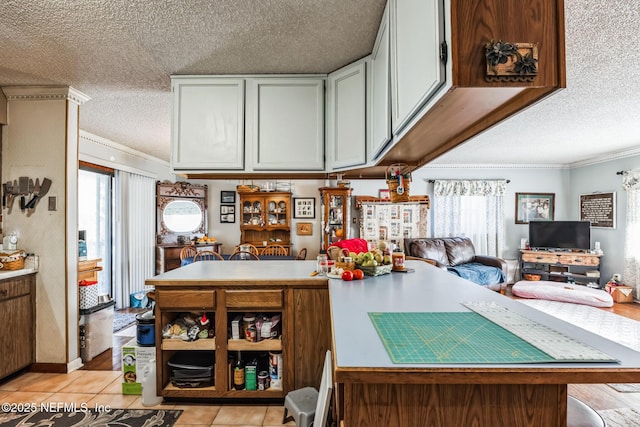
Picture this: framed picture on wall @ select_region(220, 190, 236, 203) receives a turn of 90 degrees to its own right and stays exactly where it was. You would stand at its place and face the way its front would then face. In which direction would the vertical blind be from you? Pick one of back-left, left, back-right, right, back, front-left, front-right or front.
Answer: front-left

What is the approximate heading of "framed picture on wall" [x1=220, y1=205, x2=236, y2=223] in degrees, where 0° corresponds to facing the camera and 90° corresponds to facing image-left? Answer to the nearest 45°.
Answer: approximately 0°

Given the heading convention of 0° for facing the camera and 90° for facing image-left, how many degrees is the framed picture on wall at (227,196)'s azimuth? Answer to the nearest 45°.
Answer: approximately 0°

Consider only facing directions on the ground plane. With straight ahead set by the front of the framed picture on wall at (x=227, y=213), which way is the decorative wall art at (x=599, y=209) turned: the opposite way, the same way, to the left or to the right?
to the right

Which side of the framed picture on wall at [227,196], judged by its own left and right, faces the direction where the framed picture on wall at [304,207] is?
left

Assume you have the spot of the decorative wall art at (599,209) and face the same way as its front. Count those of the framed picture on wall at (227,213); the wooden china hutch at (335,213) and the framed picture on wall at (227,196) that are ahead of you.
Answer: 3

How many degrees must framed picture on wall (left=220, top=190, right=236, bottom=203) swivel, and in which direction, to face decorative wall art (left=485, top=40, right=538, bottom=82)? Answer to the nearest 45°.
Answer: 0° — it already faces it

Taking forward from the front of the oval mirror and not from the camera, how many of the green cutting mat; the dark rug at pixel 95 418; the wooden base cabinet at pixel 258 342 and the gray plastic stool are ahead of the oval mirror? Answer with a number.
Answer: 4
